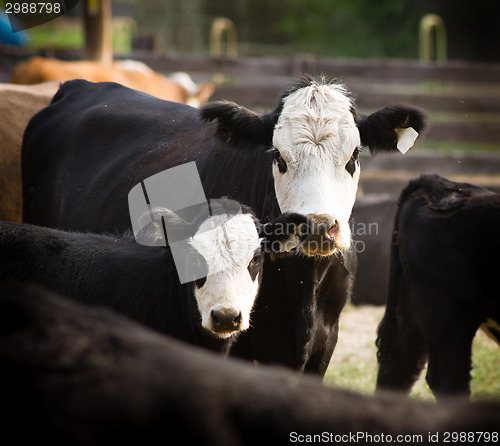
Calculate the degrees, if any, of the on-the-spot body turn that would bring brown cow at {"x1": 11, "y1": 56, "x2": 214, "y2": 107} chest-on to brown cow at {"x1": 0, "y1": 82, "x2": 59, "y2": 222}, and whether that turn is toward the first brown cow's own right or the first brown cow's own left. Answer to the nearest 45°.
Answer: approximately 90° to the first brown cow's own right

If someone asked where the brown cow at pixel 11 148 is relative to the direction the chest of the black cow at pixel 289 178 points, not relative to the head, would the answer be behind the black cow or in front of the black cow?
behind

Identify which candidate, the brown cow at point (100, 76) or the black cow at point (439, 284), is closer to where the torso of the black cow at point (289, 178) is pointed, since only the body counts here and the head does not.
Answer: the black cow

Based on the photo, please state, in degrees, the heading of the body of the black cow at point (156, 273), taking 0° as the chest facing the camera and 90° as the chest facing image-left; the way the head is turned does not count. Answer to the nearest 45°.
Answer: approximately 315°

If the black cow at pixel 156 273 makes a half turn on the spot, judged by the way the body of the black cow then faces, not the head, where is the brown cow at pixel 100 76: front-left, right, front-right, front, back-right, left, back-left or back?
front-right

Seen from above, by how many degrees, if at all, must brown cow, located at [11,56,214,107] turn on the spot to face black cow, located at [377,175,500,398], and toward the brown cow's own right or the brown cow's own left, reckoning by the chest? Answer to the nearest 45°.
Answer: approximately 90° to the brown cow's own right

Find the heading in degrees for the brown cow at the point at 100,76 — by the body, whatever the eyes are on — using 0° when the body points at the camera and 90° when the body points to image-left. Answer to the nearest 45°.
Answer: approximately 270°

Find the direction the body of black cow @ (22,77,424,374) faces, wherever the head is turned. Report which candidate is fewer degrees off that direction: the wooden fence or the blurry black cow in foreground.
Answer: the blurry black cow in foreground
